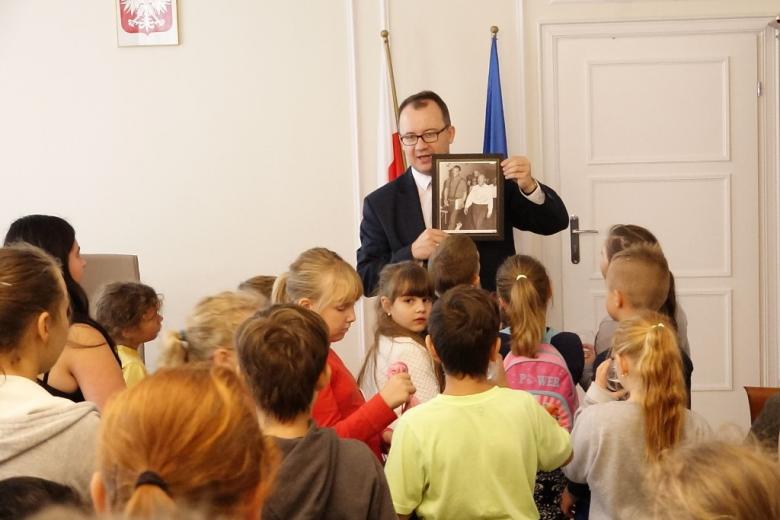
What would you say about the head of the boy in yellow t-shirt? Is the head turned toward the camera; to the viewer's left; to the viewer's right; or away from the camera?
away from the camera

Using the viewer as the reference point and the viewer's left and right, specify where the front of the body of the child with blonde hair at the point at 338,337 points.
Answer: facing to the right of the viewer

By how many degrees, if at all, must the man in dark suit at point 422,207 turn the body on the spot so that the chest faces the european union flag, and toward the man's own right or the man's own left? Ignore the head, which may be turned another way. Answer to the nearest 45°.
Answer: approximately 180°

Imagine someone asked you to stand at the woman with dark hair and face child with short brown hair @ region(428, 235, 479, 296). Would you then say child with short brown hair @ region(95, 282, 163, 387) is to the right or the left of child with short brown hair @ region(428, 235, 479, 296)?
left

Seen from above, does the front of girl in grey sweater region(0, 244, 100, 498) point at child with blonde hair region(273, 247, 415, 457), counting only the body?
yes

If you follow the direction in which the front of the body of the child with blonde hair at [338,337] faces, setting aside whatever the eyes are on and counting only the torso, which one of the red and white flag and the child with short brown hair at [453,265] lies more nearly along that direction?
the child with short brown hair

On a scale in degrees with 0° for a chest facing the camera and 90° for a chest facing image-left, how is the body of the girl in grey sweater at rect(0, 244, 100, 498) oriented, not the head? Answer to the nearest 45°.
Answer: approximately 225°

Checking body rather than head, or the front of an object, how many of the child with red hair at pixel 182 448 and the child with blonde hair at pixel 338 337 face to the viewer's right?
1

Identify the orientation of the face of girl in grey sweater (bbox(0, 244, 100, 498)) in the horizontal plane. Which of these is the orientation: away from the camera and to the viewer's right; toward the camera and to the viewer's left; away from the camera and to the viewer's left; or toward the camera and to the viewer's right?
away from the camera and to the viewer's right

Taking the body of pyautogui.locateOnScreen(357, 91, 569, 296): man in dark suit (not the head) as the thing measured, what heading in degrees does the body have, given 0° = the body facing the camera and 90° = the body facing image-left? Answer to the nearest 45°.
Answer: approximately 0°

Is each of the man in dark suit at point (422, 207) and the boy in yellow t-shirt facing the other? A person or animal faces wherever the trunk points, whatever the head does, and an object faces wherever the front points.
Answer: yes

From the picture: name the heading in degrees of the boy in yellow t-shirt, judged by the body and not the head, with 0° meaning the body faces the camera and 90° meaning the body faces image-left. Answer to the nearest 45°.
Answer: approximately 180°

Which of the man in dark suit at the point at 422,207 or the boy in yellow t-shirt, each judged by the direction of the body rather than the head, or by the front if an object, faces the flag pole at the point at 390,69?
the boy in yellow t-shirt

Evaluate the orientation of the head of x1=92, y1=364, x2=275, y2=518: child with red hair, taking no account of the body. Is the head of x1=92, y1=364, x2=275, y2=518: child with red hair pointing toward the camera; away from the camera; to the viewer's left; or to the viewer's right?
away from the camera
